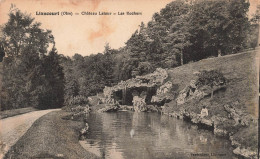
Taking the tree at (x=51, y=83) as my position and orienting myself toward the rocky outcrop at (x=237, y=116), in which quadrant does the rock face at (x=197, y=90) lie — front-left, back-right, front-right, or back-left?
front-left
